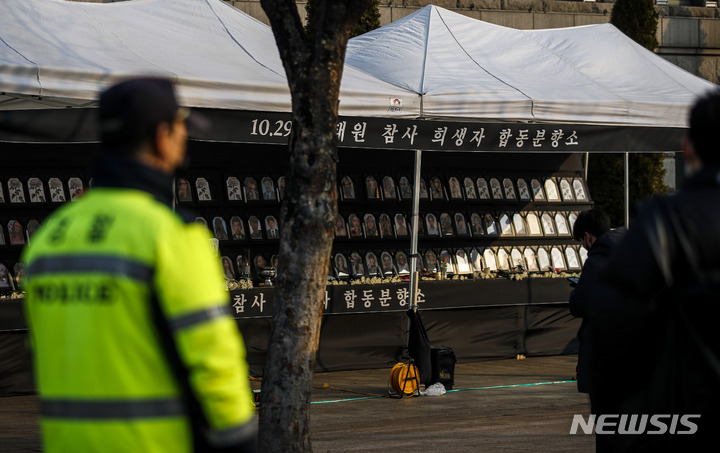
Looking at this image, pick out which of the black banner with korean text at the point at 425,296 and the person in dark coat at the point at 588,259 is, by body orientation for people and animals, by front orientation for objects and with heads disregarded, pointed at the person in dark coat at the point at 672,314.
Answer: the black banner with korean text

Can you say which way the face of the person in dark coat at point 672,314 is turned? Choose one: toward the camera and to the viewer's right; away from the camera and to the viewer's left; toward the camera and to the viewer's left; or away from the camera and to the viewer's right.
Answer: away from the camera and to the viewer's left

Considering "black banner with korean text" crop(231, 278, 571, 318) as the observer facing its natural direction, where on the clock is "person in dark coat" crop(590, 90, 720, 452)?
The person in dark coat is roughly at 12 o'clock from the black banner with korean text.

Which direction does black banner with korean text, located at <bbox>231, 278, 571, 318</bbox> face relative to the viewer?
toward the camera

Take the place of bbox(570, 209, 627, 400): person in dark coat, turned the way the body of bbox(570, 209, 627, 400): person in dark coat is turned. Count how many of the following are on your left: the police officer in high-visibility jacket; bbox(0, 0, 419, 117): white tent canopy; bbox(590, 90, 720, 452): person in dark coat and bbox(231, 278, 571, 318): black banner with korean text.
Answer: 2

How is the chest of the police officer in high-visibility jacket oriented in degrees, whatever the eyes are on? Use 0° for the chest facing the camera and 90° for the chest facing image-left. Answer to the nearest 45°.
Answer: approximately 225°

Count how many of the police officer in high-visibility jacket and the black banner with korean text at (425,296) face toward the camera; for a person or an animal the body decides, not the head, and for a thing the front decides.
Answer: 1

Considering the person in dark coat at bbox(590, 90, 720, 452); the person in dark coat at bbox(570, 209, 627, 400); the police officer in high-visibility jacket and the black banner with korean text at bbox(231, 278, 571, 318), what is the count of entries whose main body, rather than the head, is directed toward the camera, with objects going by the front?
1

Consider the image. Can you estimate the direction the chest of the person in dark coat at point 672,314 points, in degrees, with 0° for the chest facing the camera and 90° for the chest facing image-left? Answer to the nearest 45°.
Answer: approximately 135°

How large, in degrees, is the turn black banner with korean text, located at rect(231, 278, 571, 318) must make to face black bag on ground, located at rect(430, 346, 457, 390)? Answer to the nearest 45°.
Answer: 0° — it already faces it

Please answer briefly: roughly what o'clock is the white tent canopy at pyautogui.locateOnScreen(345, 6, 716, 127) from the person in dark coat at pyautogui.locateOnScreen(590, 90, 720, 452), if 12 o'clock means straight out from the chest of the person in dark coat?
The white tent canopy is roughly at 1 o'clock from the person in dark coat.

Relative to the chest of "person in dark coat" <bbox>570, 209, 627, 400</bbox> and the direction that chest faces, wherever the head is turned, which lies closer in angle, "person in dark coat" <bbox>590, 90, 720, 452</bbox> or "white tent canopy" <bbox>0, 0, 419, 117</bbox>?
the white tent canopy

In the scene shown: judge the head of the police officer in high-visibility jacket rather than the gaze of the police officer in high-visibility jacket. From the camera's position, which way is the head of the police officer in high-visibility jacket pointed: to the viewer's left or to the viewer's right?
to the viewer's right
